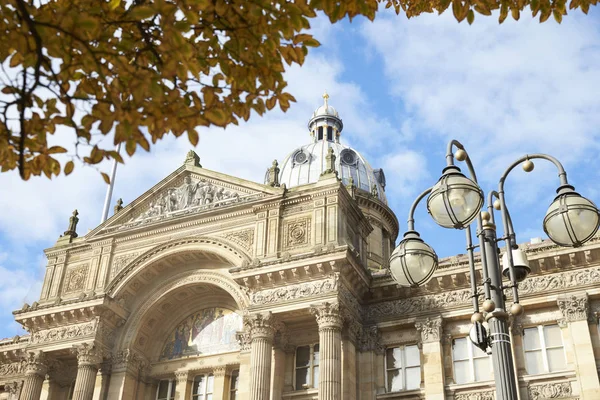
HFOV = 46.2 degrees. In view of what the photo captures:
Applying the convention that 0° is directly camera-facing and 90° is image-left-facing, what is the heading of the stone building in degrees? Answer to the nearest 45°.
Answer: approximately 45°

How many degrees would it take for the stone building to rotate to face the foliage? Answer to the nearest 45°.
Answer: approximately 45° to its left

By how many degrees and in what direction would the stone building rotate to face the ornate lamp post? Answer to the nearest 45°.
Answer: approximately 45° to its left
